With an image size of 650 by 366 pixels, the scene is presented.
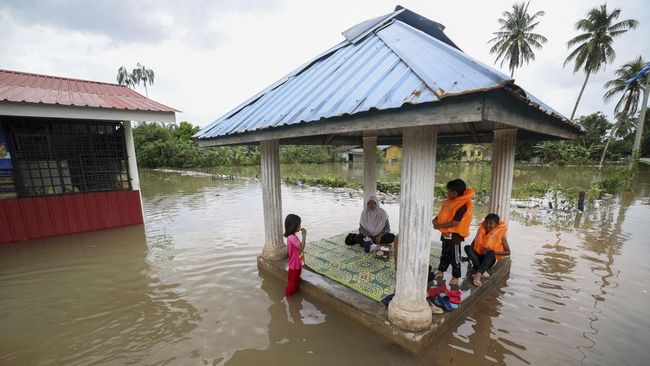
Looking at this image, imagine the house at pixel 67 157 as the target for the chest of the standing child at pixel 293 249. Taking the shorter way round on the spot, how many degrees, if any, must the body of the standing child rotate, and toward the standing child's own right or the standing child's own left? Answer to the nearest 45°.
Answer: approximately 135° to the standing child's own left

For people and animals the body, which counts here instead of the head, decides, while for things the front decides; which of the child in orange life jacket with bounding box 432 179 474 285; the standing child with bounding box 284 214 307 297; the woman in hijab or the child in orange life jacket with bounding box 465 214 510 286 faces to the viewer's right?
the standing child

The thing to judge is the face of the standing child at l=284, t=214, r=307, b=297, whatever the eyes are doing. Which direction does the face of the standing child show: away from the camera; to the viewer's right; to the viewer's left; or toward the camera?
to the viewer's right

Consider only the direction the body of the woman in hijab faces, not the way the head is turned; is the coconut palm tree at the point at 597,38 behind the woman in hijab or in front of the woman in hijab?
behind

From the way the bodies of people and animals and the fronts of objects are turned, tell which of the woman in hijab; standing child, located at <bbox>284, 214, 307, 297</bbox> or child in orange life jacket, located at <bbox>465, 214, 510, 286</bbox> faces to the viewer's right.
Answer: the standing child

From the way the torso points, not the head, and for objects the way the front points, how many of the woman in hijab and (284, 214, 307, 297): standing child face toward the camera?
1

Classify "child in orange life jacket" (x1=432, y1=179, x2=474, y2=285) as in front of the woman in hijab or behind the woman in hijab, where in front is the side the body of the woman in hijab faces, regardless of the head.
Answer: in front

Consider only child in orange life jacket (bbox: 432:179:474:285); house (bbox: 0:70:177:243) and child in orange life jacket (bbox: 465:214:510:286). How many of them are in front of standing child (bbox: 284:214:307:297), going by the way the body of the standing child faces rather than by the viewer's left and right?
2

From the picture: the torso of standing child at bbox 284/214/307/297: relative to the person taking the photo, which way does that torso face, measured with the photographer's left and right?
facing to the right of the viewer
